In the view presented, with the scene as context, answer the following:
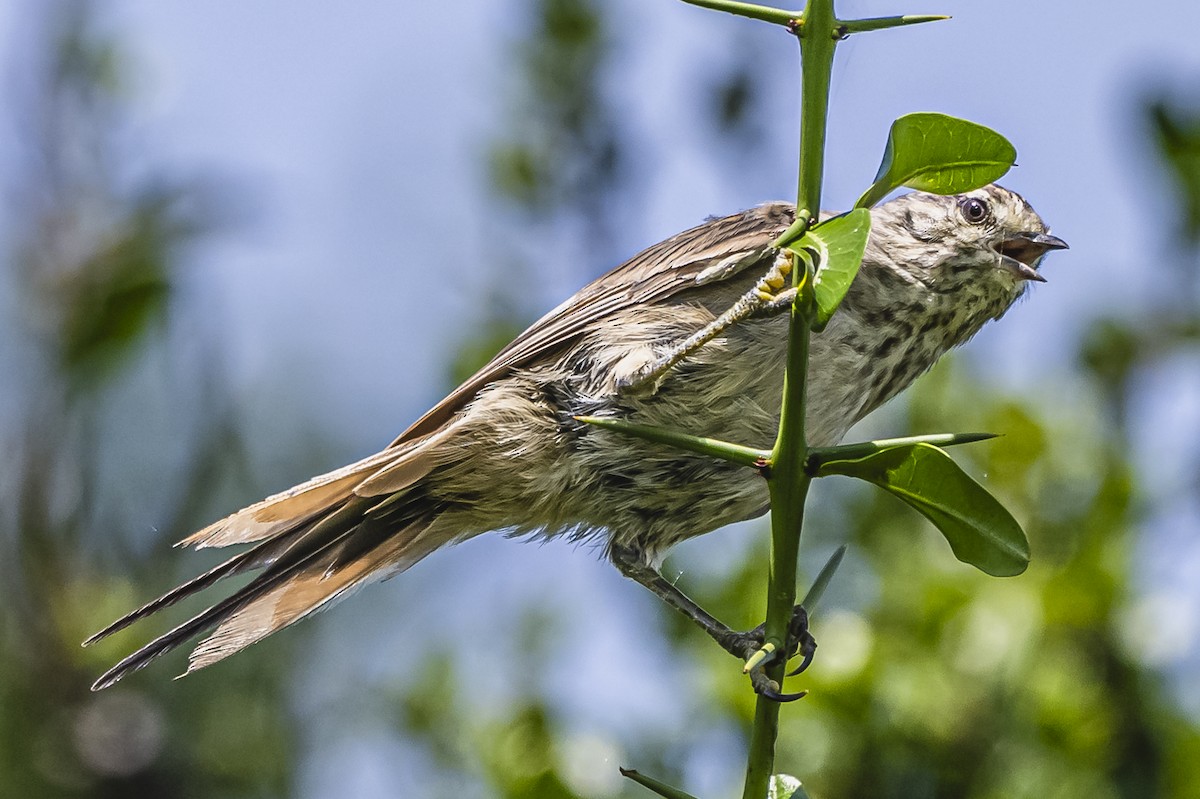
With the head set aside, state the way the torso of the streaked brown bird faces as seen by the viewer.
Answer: to the viewer's right
